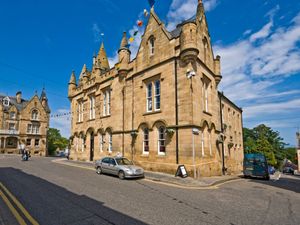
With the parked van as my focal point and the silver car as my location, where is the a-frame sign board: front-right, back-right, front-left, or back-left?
front-right

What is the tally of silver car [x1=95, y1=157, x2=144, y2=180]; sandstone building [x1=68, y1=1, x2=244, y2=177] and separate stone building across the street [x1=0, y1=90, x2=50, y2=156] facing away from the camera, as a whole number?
0

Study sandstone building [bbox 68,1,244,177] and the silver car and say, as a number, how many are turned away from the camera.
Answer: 0

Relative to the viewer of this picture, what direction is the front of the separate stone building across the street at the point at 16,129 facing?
facing the viewer

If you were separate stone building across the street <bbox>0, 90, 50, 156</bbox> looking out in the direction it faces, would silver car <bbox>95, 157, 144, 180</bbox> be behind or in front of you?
in front

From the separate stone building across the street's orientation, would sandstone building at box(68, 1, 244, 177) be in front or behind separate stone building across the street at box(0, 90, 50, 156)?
in front

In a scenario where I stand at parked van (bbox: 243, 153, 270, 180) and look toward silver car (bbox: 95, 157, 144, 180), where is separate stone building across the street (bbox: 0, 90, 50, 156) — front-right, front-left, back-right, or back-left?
front-right

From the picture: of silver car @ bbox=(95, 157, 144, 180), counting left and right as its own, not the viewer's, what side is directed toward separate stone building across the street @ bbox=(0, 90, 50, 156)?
back

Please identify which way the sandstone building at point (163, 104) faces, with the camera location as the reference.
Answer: facing the viewer and to the left of the viewer
